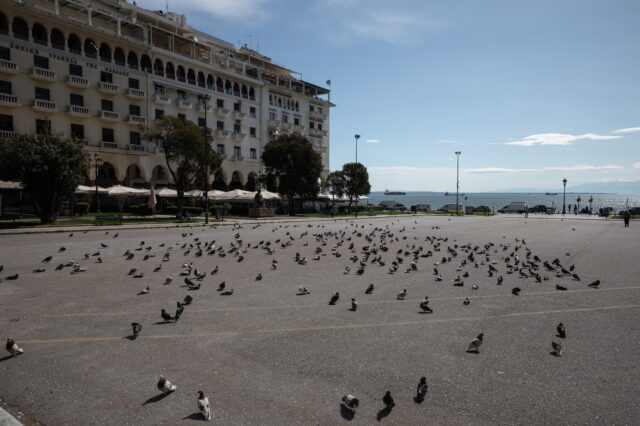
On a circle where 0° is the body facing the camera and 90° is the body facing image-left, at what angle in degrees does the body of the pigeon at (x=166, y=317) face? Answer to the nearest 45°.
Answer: approximately 90°

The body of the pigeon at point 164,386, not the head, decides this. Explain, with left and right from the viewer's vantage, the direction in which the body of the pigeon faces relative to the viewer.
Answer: facing to the left of the viewer

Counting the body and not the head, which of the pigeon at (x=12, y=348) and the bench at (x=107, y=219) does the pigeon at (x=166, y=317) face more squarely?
the pigeon

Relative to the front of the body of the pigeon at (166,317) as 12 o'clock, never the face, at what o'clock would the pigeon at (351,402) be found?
the pigeon at (351,402) is roughly at 8 o'clock from the pigeon at (166,317).
